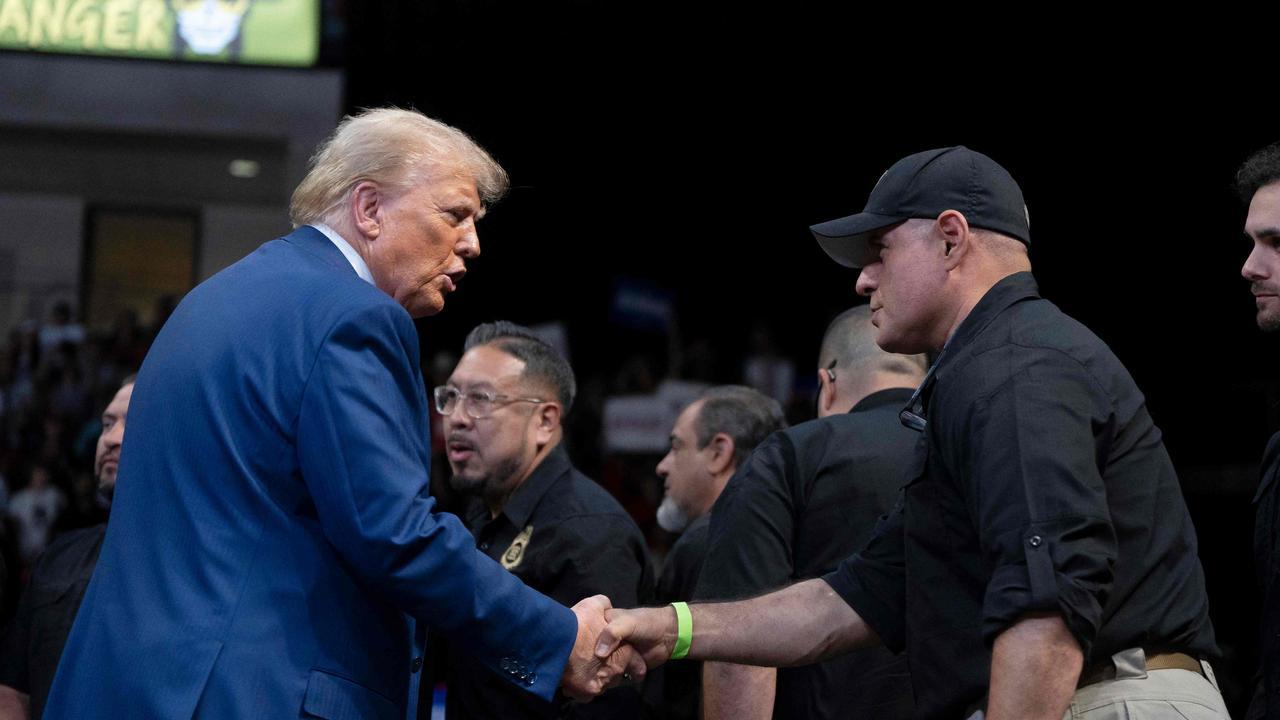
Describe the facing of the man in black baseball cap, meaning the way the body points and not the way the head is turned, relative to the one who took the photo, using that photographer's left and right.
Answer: facing to the left of the viewer

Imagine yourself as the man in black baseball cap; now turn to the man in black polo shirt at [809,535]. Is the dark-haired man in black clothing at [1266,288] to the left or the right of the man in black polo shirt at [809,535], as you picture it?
right

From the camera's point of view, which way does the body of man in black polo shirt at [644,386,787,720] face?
to the viewer's left

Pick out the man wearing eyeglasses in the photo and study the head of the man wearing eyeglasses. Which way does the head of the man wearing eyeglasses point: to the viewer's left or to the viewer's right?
to the viewer's left

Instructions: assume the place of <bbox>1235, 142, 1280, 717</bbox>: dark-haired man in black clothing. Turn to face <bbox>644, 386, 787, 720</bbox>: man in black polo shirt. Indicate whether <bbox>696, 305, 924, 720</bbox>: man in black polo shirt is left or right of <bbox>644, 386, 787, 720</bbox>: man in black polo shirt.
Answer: left

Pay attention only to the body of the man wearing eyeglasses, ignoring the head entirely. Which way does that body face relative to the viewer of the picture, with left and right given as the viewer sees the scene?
facing the viewer and to the left of the viewer

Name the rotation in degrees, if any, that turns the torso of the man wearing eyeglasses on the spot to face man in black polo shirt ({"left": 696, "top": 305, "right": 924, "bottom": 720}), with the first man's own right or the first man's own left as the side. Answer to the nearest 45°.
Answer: approximately 90° to the first man's own left

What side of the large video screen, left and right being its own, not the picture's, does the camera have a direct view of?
front

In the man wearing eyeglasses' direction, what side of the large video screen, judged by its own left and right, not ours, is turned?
front

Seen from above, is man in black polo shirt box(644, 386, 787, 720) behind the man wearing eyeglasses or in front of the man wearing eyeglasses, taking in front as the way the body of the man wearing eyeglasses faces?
behind

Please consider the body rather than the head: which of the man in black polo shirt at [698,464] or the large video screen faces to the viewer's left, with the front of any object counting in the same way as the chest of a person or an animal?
the man in black polo shirt

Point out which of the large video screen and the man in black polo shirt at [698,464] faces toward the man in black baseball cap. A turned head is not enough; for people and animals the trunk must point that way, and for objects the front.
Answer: the large video screen

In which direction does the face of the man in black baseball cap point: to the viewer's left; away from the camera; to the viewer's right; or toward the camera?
to the viewer's left

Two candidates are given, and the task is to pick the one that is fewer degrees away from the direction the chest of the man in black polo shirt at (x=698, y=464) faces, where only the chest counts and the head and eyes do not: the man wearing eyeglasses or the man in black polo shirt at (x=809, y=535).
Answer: the man wearing eyeglasses

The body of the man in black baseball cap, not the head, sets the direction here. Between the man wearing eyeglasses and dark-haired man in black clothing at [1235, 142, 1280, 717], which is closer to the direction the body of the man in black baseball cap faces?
the man wearing eyeglasses

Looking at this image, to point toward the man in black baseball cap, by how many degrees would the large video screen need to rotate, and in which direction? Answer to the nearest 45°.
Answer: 0° — it already faces them
